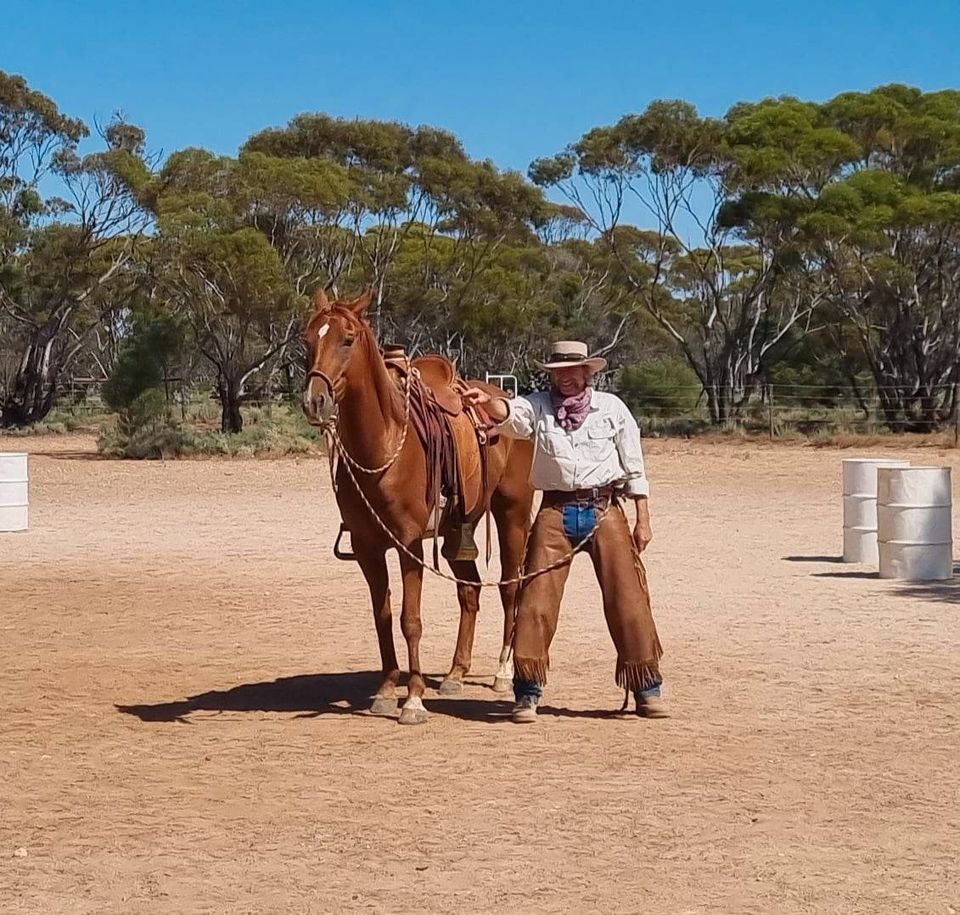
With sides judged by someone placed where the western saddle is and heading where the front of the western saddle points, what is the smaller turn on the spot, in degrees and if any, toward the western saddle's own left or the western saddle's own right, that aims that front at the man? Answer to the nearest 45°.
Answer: approximately 90° to the western saddle's own left

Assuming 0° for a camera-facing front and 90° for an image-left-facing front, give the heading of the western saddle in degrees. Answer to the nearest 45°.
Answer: approximately 45°

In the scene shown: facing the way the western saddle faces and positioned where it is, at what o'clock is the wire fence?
The wire fence is roughly at 5 o'clock from the western saddle.

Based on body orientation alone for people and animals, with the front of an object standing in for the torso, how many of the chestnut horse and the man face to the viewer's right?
0

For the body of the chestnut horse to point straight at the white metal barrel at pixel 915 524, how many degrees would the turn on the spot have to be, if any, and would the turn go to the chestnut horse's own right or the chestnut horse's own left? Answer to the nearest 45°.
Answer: approximately 180°

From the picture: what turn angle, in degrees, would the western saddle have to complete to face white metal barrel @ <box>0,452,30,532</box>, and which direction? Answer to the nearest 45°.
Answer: approximately 90° to its right

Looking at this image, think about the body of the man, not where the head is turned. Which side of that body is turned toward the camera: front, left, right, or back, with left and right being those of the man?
front

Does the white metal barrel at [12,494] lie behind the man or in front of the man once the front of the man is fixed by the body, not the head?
behind

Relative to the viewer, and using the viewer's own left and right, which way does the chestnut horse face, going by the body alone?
facing the viewer and to the left of the viewer

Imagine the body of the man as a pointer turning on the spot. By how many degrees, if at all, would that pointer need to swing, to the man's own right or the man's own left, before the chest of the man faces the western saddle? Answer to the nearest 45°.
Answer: approximately 135° to the man's own right

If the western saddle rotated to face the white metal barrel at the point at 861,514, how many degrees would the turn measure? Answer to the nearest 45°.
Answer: approximately 180°
